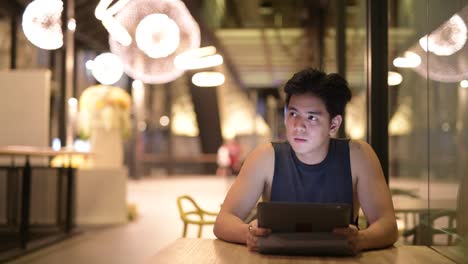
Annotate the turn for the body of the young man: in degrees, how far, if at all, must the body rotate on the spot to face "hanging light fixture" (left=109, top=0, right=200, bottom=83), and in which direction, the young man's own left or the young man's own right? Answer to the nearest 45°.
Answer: approximately 135° to the young man's own right

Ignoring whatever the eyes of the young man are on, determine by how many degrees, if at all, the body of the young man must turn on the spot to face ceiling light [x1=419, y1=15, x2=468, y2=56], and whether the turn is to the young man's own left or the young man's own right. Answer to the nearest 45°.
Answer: approximately 135° to the young man's own left

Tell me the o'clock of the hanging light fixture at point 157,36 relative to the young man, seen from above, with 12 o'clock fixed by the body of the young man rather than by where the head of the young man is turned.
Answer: The hanging light fixture is roughly at 5 o'clock from the young man.

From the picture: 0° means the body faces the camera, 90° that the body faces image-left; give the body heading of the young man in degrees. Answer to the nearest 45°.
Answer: approximately 0°

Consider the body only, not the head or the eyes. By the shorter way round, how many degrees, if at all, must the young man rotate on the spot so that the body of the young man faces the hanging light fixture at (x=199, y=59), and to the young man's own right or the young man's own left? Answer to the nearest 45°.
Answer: approximately 180°

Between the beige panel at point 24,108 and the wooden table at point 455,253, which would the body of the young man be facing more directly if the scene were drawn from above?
the wooden table

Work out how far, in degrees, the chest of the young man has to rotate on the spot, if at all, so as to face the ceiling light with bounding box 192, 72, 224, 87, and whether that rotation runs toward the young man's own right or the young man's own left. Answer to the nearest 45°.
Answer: approximately 180°
